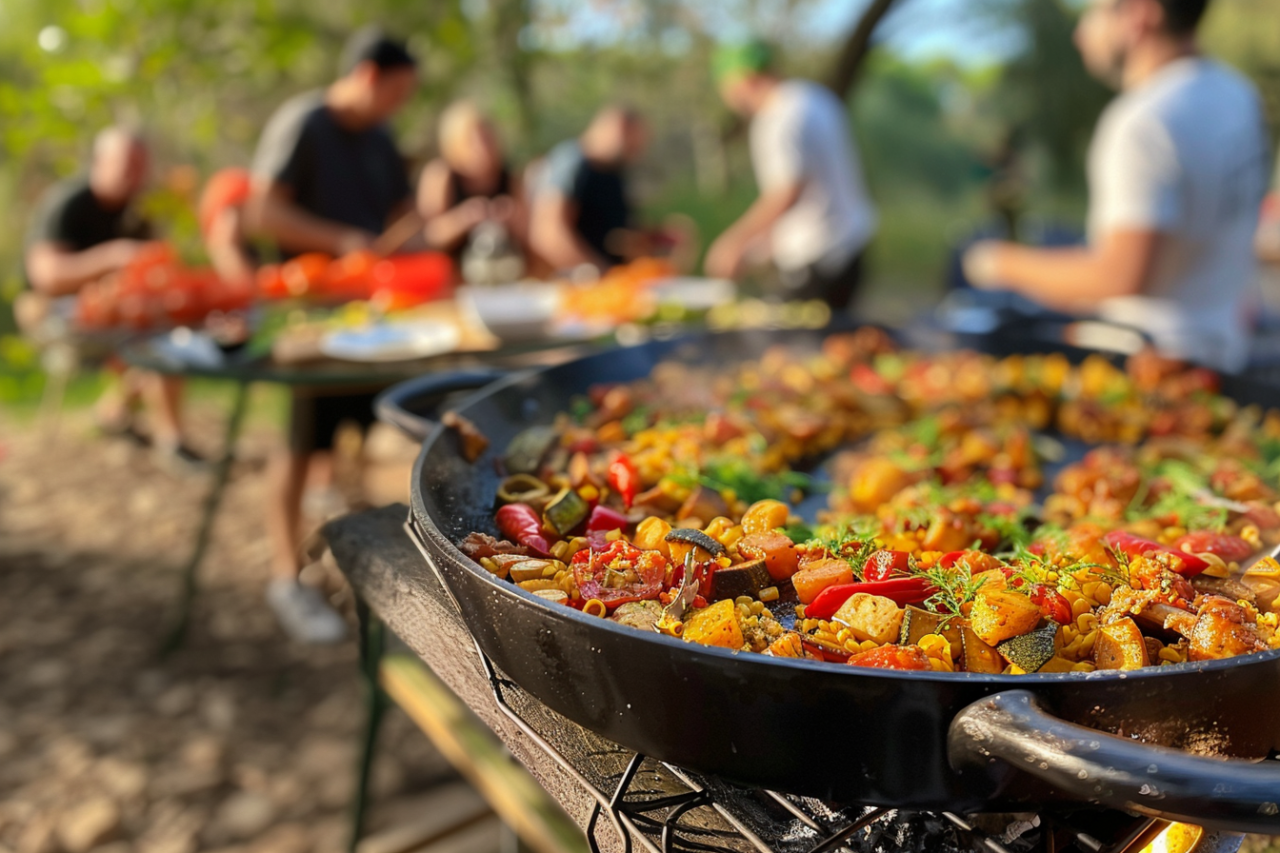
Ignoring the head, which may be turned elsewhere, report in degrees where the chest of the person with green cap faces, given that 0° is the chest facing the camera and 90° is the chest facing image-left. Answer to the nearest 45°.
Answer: approximately 90°

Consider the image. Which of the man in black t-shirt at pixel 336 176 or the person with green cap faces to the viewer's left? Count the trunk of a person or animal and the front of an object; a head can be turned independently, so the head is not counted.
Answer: the person with green cap

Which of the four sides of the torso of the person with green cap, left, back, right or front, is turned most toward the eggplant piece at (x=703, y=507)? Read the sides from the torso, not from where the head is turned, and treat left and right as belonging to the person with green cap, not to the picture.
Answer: left

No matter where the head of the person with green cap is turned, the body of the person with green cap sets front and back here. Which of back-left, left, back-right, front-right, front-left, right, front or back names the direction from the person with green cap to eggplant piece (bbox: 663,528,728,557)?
left

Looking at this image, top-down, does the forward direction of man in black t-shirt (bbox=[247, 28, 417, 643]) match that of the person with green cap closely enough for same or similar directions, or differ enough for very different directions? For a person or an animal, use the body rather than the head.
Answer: very different directions

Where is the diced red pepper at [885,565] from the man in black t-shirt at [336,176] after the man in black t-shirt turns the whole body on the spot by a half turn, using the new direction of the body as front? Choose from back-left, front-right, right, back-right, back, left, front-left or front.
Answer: back-left

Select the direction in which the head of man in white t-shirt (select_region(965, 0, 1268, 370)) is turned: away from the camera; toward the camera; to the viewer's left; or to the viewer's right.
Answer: to the viewer's left

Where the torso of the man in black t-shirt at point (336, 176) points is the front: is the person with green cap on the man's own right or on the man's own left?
on the man's own left

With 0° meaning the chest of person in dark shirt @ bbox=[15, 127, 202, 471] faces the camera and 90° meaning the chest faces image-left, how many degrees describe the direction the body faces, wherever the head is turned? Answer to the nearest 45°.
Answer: approximately 315°

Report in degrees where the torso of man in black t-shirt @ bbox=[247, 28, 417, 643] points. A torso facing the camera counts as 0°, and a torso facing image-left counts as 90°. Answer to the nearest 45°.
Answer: approximately 315°
